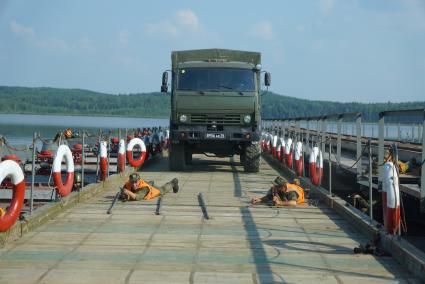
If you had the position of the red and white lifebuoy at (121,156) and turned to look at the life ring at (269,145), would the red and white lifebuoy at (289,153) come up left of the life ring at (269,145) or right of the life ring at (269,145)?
right

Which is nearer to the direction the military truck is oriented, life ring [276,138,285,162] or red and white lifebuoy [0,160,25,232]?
the red and white lifebuoy

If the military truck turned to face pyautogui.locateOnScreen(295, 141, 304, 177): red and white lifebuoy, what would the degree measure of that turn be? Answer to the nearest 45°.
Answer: approximately 45° to its left

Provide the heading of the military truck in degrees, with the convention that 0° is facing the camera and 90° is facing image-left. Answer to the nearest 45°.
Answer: approximately 0°

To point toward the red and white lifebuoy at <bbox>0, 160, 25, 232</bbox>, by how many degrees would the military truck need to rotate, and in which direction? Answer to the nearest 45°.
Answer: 0° — it already faces it

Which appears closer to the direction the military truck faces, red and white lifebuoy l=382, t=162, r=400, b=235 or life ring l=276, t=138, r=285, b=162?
the red and white lifebuoy

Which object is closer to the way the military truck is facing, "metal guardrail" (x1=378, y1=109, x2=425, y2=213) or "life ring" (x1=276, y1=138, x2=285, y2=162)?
the metal guardrail
